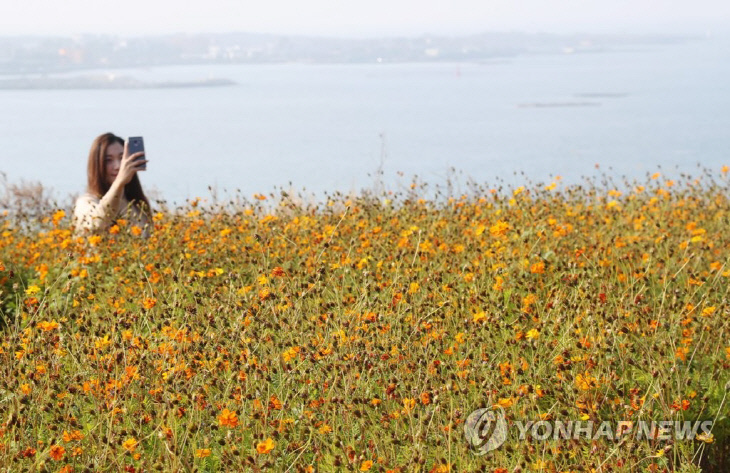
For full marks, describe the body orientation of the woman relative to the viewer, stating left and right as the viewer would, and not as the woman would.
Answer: facing the viewer and to the right of the viewer
